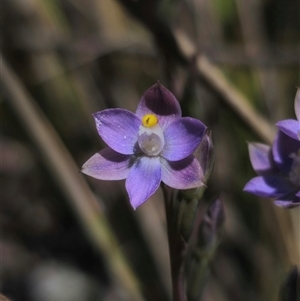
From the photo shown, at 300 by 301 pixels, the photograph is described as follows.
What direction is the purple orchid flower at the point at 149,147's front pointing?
toward the camera
